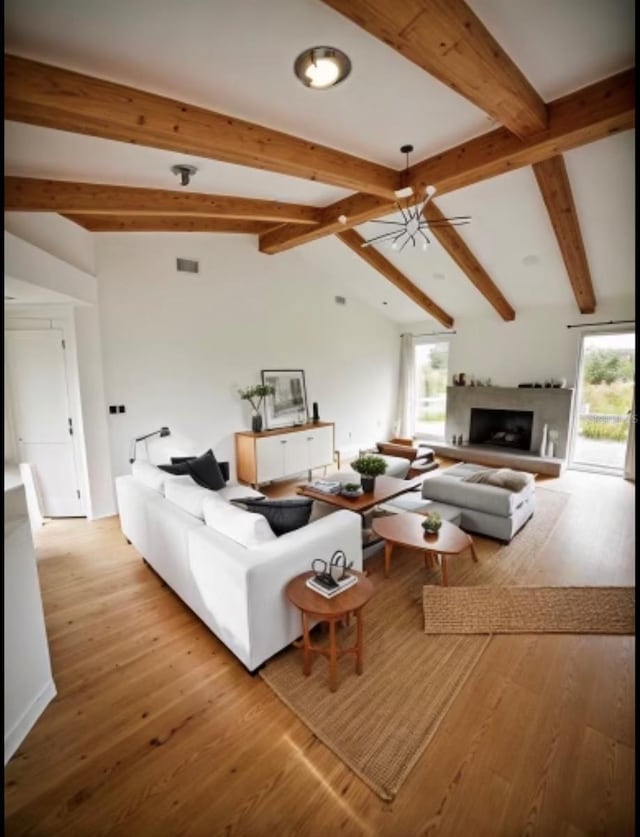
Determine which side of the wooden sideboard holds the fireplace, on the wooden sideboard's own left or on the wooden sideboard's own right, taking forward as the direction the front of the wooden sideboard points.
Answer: on the wooden sideboard's own left

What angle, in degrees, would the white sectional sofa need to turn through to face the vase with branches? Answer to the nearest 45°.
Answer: approximately 45° to its left

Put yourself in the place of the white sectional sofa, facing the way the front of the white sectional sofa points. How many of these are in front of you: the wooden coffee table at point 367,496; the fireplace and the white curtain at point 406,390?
3

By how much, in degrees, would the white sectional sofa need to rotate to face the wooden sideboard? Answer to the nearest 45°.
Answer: approximately 45° to its left

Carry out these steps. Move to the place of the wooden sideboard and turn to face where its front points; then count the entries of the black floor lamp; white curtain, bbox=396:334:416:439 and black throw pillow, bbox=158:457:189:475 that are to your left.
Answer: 1

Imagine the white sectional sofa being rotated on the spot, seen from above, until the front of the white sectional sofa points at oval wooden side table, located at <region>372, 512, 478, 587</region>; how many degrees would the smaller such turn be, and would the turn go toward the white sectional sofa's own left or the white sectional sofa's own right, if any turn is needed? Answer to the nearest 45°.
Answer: approximately 45° to the white sectional sofa's own right

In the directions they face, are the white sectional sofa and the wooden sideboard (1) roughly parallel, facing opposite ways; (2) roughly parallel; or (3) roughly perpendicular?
roughly perpendicular

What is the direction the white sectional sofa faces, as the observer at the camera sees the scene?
facing away from the viewer and to the right of the viewer

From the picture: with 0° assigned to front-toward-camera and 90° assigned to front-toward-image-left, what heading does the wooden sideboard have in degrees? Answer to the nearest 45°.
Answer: approximately 315°

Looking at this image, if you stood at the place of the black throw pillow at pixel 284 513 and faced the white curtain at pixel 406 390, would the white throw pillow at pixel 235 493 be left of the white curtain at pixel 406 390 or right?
left

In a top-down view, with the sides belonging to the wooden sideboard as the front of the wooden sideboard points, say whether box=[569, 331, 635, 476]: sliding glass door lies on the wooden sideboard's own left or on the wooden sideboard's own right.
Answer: on the wooden sideboard's own left
